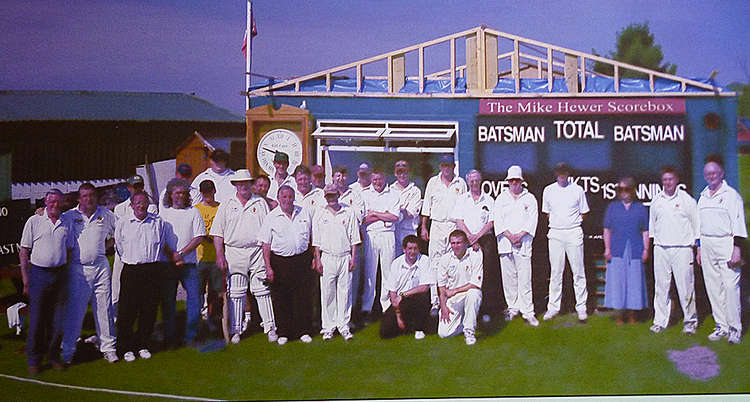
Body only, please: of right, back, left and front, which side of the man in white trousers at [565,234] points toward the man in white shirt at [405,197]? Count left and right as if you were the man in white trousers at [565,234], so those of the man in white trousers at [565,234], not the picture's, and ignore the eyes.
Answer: right

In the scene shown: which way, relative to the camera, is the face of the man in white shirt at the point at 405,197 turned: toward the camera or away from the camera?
toward the camera

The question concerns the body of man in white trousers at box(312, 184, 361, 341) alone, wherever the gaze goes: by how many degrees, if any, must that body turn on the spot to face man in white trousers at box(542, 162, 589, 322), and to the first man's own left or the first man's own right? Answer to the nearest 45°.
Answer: approximately 90° to the first man's own left

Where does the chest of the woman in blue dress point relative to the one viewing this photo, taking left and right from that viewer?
facing the viewer

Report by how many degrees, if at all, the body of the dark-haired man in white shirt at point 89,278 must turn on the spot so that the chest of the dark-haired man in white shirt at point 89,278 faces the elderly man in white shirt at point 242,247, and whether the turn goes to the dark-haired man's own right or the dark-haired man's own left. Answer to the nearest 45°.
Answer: approximately 90° to the dark-haired man's own left

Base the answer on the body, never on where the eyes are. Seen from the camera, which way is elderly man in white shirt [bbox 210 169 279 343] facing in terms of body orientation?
toward the camera

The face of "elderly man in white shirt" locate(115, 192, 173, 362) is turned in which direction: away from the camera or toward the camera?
toward the camera

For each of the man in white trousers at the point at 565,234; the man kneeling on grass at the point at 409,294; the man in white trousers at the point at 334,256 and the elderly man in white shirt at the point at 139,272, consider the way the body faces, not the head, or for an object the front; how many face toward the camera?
4

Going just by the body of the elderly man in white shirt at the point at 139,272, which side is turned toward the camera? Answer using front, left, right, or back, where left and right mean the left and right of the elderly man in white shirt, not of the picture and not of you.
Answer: front

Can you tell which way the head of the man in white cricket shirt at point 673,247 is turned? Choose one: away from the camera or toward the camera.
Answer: toward the camera

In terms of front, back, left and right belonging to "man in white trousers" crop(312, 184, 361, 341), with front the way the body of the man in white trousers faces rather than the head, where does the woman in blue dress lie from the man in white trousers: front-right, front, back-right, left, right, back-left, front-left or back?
left

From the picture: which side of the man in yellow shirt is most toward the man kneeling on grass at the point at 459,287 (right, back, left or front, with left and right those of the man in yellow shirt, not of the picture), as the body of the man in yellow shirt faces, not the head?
left

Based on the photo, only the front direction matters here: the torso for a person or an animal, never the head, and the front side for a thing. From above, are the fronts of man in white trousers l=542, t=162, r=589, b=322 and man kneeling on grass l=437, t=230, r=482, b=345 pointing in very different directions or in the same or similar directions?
same or similar directions

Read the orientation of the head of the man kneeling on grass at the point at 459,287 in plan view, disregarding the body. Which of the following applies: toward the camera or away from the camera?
toward the camera

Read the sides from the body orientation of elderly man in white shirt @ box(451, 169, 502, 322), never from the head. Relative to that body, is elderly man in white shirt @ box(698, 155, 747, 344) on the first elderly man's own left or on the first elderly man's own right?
on the first elderly man's own left

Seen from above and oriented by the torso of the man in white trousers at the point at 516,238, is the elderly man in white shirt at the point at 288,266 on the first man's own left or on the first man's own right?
on the first man's own right
